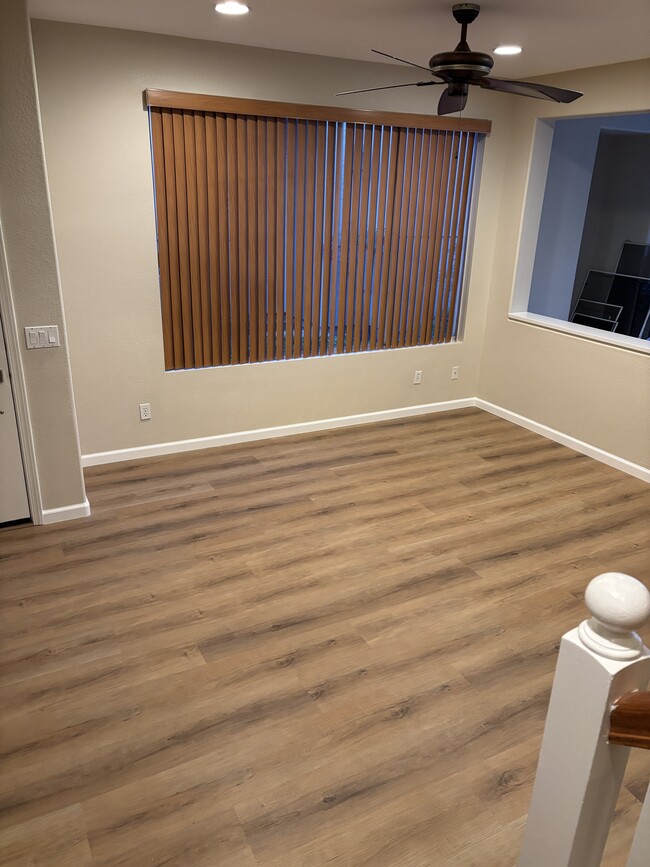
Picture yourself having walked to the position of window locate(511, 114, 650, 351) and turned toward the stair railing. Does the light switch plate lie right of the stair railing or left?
right

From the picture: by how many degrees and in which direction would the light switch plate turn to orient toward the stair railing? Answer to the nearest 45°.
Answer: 0° — it already faces it

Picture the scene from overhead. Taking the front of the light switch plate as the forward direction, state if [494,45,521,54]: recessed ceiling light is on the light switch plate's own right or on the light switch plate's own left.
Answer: on the light switch plate's own left
